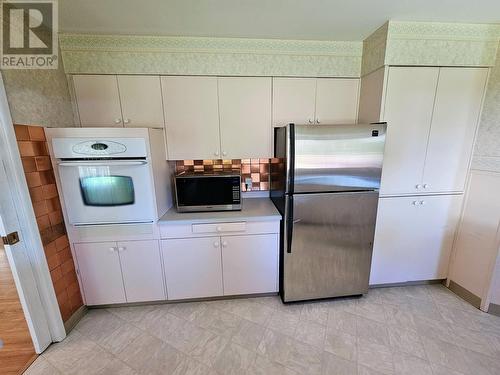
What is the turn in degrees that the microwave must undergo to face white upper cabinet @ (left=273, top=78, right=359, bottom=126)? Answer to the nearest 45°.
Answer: approximately 90° to its left

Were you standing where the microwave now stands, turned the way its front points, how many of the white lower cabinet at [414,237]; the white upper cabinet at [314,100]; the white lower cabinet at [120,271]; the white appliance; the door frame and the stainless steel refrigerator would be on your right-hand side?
3

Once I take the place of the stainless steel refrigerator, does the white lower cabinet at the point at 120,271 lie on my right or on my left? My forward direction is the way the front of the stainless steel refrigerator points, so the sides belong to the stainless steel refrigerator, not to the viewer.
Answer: on my right

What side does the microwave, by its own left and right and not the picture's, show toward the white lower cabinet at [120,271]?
right

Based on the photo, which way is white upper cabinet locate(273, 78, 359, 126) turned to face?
toward the camera

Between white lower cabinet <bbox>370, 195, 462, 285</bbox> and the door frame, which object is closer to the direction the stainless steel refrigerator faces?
the door frame

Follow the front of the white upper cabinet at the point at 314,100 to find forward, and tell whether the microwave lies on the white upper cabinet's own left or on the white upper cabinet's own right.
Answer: on the white upper cabinet's own right

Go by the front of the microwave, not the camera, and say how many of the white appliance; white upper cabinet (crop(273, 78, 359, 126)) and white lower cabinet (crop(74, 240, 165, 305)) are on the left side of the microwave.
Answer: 1

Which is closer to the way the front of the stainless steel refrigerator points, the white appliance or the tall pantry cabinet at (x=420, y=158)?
the white appliance

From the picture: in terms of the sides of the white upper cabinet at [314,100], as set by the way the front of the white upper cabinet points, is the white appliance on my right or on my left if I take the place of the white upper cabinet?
on my right

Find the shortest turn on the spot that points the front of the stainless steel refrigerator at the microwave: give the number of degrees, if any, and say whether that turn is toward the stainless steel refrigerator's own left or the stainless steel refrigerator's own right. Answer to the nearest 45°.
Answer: approximately 90° to the stainless steel refrigerator's own right

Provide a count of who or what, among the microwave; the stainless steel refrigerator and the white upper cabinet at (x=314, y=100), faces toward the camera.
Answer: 3

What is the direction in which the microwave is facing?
toward the camera
